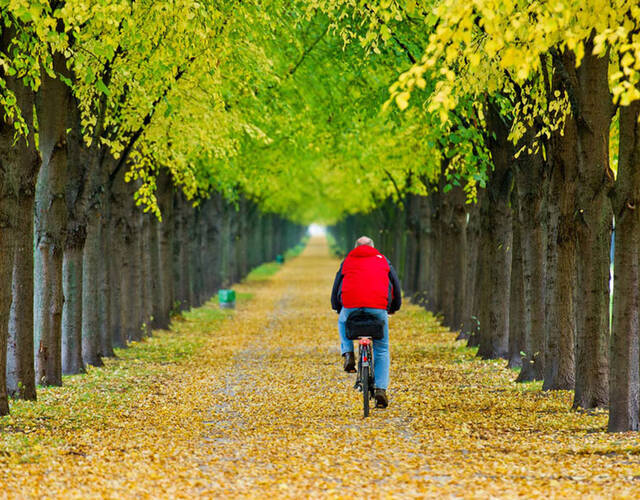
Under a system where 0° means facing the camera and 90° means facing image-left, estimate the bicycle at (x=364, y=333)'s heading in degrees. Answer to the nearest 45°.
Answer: approximately 180°

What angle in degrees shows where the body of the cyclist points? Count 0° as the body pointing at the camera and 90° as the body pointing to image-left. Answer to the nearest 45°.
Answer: approximately 180°
